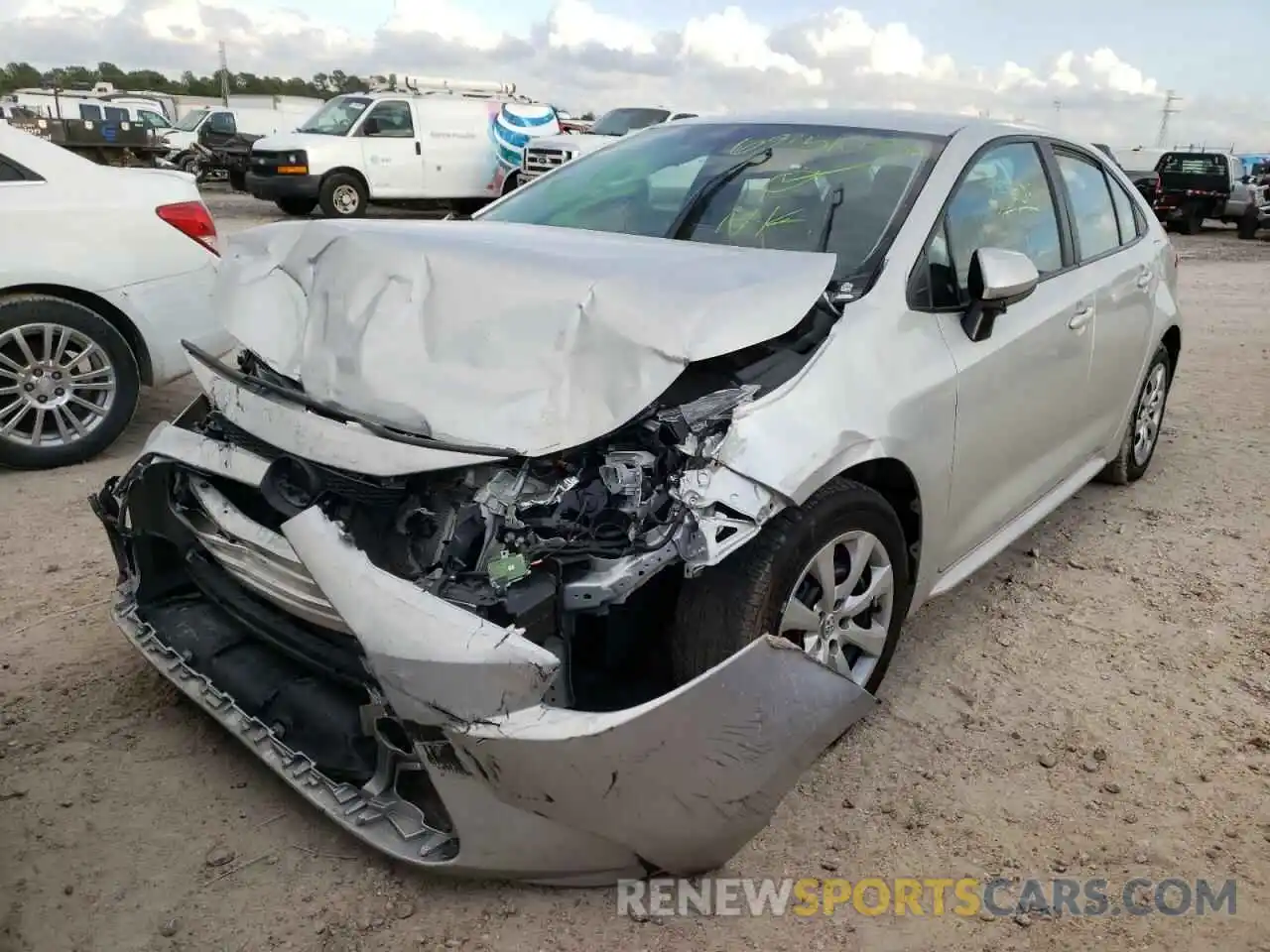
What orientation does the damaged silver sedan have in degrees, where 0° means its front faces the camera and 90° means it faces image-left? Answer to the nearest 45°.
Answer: approximately 45°

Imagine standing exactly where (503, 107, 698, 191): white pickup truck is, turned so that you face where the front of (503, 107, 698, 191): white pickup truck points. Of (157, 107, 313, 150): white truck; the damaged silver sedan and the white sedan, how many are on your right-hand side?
1

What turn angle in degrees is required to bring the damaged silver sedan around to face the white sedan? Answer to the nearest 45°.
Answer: approximately 90° to its right

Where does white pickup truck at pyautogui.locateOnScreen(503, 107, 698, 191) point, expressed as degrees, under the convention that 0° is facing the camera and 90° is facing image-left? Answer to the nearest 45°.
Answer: approximately 45°

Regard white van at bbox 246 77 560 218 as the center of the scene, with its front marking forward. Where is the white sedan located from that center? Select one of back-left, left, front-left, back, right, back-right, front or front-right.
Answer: front-left

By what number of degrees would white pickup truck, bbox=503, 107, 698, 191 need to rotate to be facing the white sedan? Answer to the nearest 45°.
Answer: approximately 45° to its left

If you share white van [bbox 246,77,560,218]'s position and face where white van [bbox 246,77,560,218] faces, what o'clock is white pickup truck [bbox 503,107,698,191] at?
white pickup truck [bbox 503,107,698,191] is roughly at 8 o'clock from white van [bbox 246,77,560,218].
